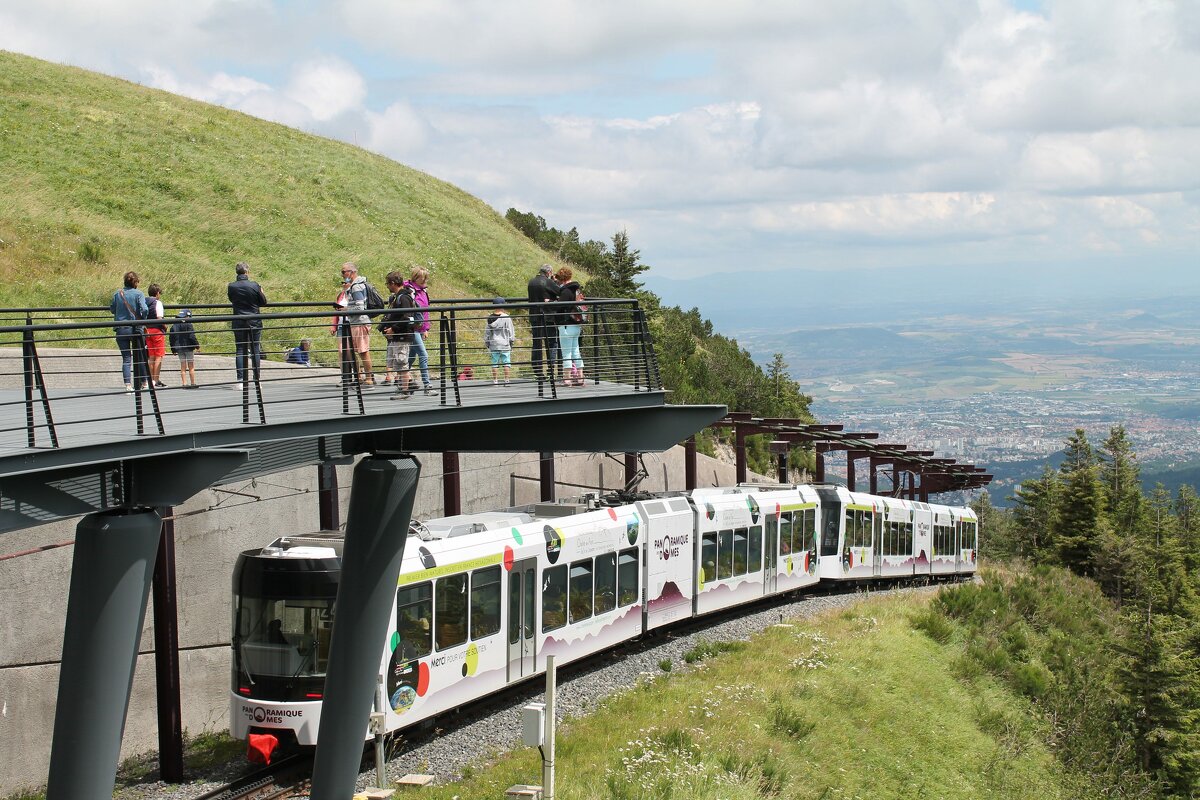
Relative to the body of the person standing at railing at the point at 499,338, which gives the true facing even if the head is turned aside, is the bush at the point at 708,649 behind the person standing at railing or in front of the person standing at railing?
in front

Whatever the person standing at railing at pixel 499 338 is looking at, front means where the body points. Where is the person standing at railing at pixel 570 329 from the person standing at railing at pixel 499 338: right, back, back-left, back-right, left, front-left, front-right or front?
right

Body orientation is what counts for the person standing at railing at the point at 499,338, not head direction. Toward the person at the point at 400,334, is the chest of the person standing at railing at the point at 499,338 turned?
no

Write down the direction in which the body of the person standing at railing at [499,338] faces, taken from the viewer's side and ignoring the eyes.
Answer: away from the camera

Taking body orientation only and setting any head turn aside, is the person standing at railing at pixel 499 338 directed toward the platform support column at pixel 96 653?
no

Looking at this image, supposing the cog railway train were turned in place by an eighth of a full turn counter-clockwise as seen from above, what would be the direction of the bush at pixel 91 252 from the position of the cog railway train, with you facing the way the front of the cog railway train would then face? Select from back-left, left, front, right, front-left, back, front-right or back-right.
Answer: back-right

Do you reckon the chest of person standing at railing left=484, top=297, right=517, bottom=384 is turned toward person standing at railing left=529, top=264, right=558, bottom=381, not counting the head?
no

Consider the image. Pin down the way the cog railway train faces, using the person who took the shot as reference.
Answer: facing the viewer and to the left of the viewer
